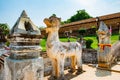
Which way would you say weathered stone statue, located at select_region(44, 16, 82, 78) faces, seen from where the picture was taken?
facing the viewer and to the left of the viewer

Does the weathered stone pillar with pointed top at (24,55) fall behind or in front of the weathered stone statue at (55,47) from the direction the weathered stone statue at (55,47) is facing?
in front

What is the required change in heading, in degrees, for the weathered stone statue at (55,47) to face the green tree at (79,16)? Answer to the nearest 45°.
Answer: approximately 135° to its right

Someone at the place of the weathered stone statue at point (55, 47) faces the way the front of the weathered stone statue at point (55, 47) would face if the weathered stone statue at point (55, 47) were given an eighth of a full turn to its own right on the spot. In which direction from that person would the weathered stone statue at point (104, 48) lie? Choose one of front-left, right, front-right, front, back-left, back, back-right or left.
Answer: back-right
